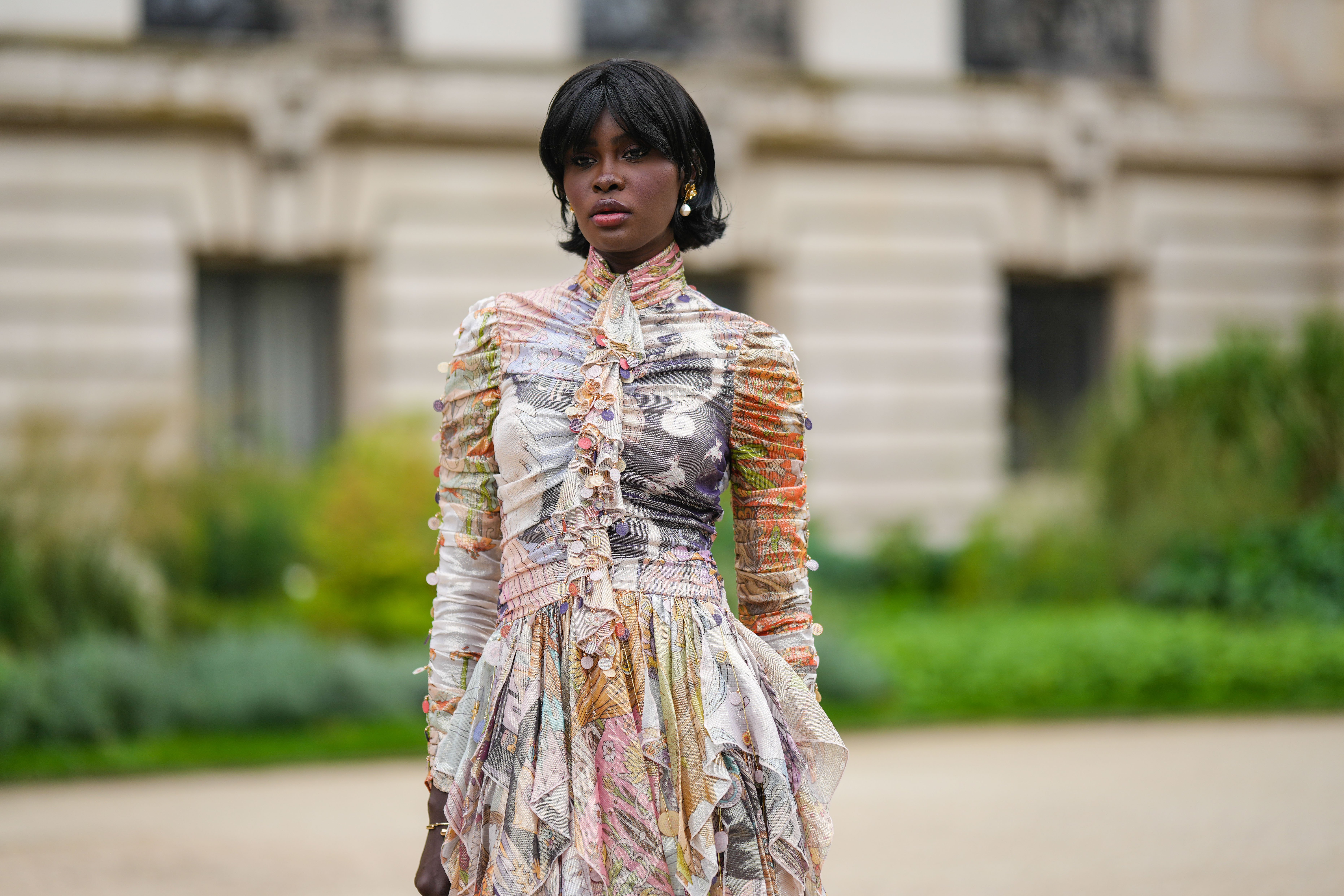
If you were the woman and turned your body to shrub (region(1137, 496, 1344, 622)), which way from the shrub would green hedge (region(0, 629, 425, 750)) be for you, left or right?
left

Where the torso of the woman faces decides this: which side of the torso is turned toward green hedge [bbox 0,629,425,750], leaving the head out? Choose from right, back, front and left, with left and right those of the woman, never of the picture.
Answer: back

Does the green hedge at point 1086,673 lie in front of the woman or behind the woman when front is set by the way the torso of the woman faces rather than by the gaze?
behind

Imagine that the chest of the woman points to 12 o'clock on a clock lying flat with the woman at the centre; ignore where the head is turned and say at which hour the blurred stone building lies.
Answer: The blurred stone building is roughly at 6 o'clock from the woman.

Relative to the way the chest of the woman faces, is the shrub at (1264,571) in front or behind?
behind

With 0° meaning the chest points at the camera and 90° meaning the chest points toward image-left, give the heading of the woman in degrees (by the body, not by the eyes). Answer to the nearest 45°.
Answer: approximately 0°
